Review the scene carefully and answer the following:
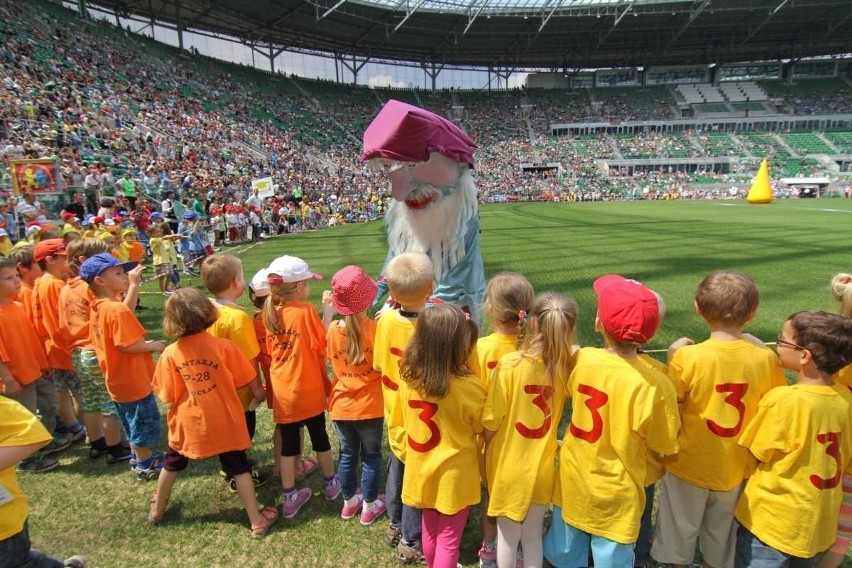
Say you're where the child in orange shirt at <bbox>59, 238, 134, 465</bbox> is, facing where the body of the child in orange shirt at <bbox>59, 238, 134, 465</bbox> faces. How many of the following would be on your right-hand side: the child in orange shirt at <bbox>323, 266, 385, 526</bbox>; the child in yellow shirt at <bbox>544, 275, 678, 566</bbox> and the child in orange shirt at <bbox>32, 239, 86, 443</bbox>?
2

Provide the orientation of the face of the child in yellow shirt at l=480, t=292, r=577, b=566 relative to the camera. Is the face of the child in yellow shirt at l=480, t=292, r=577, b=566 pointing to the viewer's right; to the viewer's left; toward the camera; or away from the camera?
away from the camera

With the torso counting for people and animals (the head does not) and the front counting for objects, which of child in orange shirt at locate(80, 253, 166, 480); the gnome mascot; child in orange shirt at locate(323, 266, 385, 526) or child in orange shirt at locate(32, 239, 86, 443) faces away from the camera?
child in orange shirt at locate(323, 266, 385, 526)

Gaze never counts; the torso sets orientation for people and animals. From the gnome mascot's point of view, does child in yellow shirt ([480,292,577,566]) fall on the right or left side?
on its left

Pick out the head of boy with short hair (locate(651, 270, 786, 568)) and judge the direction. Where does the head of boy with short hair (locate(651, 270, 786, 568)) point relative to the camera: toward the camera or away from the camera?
away from the camera

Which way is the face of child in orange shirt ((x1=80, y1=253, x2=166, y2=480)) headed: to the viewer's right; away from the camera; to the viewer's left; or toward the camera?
to the viewer's right

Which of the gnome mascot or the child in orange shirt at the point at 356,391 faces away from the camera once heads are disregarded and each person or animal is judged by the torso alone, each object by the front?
the child in orange shirt

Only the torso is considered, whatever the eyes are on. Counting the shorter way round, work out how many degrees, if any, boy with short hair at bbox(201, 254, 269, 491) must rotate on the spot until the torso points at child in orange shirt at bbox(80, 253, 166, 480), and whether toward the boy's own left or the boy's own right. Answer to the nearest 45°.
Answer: approximately 90° to the boy's own left

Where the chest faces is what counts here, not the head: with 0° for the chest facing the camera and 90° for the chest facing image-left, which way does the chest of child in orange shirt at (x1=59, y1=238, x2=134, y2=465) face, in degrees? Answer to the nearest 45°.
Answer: approximately 225°

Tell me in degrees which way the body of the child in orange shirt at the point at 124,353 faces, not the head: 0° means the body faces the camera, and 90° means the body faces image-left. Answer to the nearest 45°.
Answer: approximately 270°

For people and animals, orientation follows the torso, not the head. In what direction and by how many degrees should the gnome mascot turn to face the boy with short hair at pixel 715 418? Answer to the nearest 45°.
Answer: approximately 90° to its left

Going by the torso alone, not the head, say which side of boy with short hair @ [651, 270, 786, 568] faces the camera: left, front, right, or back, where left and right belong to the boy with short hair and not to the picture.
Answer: back

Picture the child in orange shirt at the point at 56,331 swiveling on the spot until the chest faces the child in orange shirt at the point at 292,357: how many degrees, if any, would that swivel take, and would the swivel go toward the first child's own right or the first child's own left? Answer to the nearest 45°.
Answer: approximately 45° to the first child's own right

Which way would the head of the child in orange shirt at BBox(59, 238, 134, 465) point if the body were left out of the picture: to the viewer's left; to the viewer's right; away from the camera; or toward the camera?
to the viewer's right

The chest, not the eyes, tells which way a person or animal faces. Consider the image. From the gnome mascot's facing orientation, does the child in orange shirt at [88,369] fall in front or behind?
in front

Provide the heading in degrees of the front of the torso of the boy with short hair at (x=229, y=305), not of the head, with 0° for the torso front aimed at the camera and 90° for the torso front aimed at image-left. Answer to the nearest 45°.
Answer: approximately 225°

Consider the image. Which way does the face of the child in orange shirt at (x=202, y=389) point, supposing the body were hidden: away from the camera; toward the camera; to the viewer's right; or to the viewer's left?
away from the camera

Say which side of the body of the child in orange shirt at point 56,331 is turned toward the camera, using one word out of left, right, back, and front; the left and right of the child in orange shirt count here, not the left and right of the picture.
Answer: right
